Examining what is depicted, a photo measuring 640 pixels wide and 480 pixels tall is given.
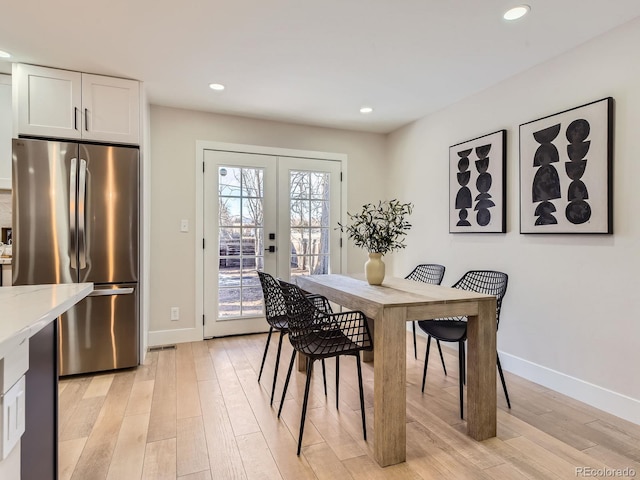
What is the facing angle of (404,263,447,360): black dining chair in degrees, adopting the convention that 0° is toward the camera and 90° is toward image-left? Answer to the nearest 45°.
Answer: approximately 45°

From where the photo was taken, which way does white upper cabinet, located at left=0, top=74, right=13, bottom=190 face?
toward the camera

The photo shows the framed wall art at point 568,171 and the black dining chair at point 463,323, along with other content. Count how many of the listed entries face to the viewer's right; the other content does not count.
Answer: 0

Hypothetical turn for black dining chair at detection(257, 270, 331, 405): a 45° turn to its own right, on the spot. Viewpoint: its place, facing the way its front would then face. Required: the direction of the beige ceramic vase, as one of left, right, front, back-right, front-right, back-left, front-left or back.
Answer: front-left

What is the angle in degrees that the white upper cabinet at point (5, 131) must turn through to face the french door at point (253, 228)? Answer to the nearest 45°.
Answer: approximately 90° to its left

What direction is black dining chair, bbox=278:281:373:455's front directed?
to the viewer's right

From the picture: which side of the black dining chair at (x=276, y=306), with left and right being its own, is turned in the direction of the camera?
right

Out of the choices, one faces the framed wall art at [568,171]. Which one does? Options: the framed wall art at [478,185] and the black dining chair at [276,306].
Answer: the black dining chair

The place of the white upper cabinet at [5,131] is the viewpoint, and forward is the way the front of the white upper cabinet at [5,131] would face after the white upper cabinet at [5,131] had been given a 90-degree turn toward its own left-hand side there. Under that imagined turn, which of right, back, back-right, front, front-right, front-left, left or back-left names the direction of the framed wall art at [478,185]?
front-right
